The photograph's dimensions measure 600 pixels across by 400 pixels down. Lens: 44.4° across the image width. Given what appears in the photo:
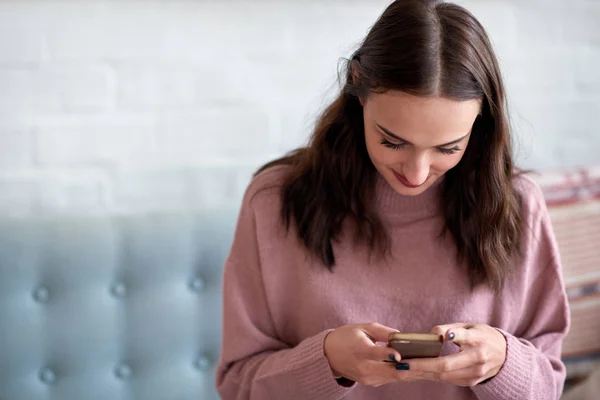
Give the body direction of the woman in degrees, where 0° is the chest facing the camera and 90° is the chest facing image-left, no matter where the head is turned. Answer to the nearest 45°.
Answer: approximately 0°

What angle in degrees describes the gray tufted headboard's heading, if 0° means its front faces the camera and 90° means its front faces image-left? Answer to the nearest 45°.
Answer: approximately 0°
